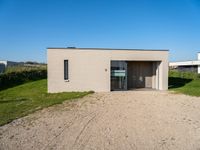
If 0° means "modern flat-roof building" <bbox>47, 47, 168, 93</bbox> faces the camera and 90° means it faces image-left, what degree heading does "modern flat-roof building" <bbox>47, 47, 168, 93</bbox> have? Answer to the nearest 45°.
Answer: approximately 0°

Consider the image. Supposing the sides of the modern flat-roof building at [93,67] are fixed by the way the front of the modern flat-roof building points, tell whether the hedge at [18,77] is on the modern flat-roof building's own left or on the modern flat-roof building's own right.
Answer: on the modern flat-roof building's own right
